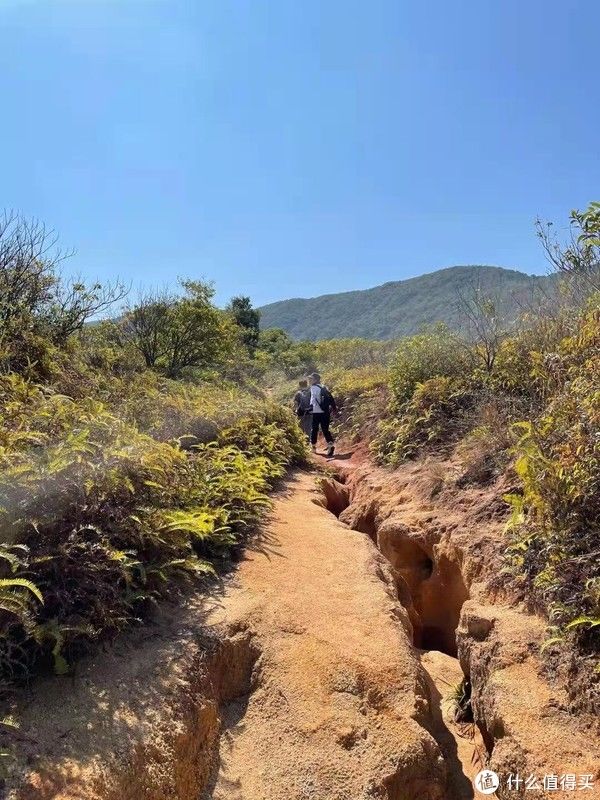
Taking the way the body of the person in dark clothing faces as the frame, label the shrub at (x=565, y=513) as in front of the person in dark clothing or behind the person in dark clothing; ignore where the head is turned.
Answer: behind

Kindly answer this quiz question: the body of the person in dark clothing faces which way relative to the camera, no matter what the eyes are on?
away from the camera

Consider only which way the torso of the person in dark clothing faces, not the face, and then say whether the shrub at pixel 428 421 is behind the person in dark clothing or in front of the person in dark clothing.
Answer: behind

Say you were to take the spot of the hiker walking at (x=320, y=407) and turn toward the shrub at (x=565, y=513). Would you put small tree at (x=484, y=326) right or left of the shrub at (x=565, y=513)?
left

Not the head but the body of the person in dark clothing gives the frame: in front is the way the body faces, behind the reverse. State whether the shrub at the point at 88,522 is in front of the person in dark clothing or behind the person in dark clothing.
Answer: behind

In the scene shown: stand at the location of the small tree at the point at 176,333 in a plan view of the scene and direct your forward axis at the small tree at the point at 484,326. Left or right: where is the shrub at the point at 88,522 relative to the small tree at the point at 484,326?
right

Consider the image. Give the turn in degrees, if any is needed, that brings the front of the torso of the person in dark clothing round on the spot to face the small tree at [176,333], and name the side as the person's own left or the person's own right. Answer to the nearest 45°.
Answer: approximately 45° to the person's own left
